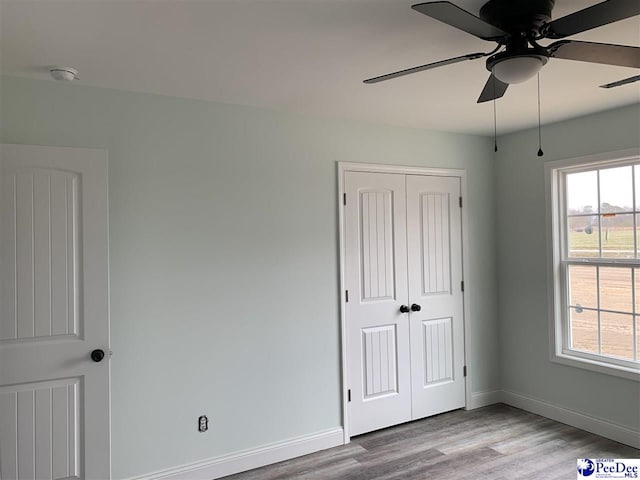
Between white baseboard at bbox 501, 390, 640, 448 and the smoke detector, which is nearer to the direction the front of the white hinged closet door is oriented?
the white baseboard

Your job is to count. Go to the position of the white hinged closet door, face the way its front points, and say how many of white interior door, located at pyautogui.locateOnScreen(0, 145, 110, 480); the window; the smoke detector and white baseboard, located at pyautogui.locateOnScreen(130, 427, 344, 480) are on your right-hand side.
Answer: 3

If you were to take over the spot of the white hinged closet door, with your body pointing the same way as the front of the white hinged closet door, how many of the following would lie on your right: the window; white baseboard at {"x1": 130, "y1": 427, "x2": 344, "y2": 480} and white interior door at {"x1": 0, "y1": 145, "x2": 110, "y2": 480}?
2

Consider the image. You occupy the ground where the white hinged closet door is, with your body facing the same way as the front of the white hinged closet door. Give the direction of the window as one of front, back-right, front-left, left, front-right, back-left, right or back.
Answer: front-left

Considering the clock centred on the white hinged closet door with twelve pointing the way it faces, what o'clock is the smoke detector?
The smoke detector is roughly at 3 o'clock from the white hinged closet door.

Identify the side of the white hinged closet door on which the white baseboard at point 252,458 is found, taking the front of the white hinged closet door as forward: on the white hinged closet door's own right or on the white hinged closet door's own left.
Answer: on the white hinged closet door's own right

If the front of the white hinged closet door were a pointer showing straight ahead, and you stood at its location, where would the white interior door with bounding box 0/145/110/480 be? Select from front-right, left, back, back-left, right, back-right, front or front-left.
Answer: right

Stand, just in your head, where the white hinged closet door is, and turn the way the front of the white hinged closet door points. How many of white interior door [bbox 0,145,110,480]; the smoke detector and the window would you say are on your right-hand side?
2

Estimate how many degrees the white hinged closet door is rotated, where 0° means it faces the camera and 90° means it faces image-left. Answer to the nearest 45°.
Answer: approximately 315°
